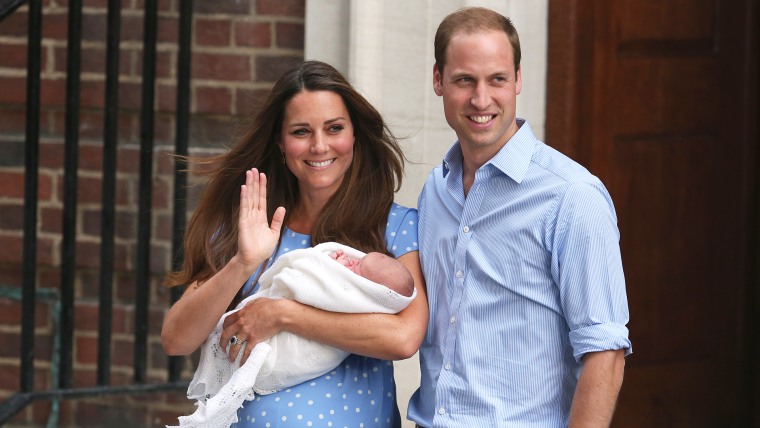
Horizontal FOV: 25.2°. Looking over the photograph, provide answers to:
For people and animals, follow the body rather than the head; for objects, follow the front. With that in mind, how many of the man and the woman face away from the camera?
0

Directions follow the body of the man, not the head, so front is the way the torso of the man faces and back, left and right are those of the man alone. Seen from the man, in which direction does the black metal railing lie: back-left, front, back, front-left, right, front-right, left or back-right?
right

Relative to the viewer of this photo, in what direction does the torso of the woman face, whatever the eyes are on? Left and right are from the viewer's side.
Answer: facing the viewer

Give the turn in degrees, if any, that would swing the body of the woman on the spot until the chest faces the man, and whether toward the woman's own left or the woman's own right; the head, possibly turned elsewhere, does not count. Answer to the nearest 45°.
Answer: approximately 45° to the woman's own left

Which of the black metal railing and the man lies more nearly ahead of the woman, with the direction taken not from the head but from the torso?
the man

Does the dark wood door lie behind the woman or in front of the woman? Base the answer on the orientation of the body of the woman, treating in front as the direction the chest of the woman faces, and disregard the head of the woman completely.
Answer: behind

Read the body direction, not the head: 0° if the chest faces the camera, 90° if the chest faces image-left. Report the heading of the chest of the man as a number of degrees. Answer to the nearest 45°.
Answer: approximately 45°
